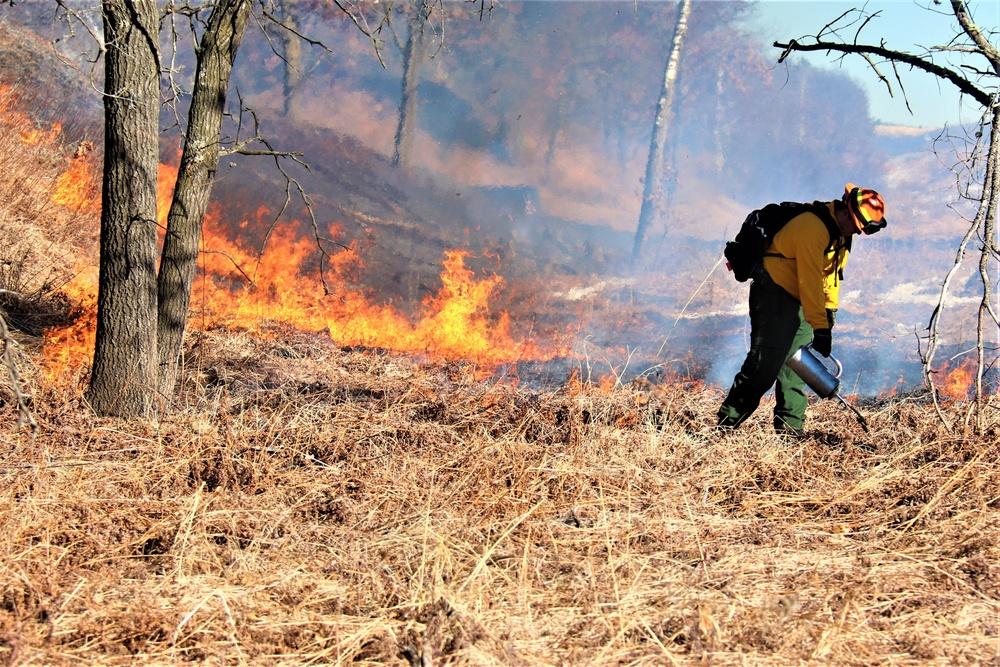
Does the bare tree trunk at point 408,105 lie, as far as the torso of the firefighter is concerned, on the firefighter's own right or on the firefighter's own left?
on the firefighter's own left

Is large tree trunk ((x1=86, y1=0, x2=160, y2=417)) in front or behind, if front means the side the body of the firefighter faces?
behind

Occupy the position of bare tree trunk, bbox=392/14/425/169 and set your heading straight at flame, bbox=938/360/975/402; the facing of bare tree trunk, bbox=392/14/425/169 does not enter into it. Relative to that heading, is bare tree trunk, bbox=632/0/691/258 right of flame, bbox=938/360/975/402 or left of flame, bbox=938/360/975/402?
left

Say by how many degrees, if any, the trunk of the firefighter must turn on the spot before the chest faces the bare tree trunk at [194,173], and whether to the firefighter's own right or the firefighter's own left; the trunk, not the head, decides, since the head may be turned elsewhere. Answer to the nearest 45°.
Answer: approximately 180°

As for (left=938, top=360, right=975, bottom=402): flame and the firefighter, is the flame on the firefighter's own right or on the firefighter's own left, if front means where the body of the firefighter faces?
on the firefighter's own left

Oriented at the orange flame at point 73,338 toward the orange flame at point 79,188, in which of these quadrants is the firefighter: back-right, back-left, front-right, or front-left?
back-right

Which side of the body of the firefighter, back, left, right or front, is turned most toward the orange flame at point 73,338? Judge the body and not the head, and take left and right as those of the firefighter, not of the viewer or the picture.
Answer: back

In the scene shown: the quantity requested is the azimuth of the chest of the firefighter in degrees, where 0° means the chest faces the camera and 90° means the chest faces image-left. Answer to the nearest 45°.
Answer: approximately 270°

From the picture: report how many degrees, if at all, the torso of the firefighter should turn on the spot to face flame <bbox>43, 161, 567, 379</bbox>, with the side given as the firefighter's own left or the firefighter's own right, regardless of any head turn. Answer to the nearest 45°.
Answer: approximately 135° to the firefighter's own left

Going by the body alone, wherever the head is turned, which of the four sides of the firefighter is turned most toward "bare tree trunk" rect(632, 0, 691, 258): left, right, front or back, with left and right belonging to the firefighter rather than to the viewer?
left

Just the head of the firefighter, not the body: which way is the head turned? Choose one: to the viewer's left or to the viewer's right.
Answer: to the viewer's right
